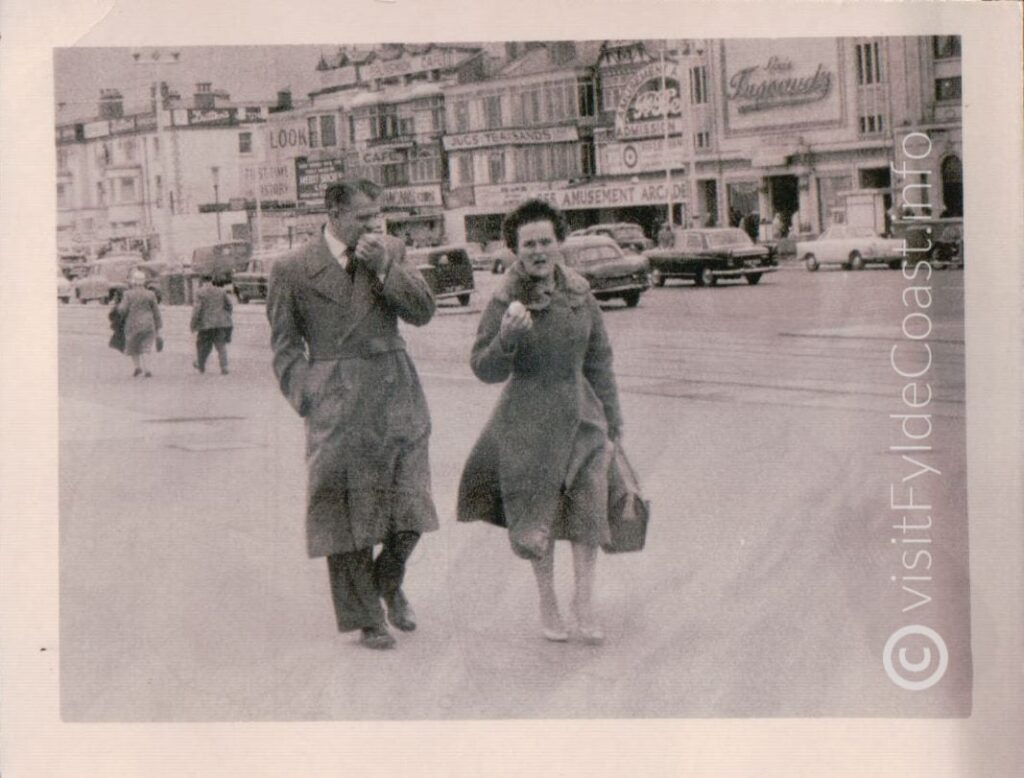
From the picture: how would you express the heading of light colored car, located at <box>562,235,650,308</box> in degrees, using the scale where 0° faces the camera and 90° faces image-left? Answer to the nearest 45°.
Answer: approximately 315°

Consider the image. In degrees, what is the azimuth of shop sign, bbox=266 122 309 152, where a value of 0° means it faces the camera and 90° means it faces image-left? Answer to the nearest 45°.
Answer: approximately 0°

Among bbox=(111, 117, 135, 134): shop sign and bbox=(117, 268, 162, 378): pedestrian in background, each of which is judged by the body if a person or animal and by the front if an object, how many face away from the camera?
1

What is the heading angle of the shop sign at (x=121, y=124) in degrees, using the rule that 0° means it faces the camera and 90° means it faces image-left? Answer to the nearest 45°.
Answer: approximately 0°

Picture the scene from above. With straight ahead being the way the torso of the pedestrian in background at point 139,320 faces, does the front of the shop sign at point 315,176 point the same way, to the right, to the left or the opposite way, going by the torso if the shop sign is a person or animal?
the opposite way
